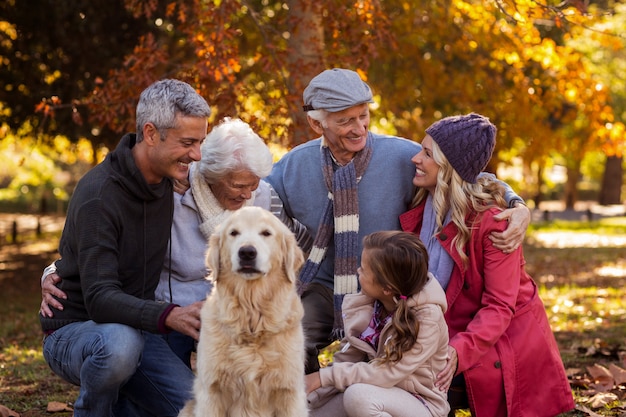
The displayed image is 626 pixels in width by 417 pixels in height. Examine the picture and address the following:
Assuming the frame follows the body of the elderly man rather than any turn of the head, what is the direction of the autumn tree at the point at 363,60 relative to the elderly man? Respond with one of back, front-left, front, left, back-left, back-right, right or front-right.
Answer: back

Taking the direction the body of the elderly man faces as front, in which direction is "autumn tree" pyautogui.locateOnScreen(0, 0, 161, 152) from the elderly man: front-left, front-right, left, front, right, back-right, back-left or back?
back-right

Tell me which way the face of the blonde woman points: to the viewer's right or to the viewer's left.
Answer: to the viewer's left

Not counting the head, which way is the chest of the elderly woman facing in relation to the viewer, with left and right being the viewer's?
facing the viewer and to the right of the viewer

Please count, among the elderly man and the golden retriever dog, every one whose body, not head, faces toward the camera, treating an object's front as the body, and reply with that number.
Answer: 2

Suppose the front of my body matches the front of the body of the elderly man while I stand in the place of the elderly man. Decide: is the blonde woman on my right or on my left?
on my left

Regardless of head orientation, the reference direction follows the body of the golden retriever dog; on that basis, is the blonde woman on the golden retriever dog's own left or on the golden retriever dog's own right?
on the golden retriever dog's own left

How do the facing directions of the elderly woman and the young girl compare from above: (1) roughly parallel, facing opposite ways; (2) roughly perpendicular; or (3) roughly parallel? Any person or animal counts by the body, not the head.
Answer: roughly perpendicular

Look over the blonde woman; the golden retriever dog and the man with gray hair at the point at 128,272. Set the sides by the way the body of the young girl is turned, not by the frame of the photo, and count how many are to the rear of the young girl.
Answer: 1

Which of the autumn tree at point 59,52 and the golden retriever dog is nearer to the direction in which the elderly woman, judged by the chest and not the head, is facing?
the golden retriever dog

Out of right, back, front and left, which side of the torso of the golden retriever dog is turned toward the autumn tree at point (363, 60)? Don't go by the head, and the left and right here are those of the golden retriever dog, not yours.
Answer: back

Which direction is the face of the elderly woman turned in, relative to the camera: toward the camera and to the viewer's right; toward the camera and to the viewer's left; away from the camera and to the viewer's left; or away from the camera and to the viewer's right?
toward the camera and to the viewer's right
